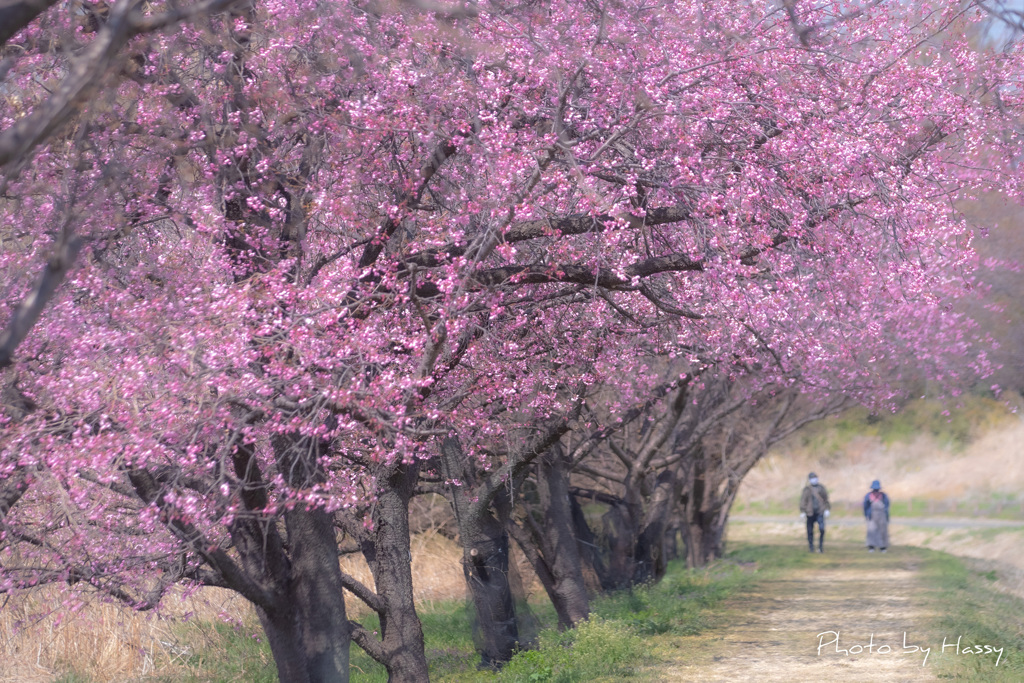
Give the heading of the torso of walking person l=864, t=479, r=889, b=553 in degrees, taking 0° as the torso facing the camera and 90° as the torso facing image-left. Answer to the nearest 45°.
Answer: approximately 0°

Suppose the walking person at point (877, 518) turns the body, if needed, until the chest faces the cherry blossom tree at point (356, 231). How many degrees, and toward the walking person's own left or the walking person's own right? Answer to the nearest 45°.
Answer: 0° — they already face it
